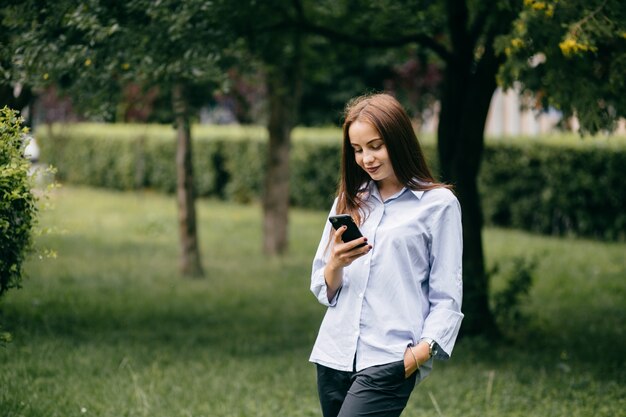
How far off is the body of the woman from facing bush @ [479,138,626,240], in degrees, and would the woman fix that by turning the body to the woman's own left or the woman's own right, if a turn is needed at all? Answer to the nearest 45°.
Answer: approximately 135° to the woman's own right

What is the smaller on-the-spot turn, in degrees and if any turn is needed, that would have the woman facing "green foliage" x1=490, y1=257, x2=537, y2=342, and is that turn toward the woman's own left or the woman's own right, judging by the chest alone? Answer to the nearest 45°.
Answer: approximately 135° to the woman's own right

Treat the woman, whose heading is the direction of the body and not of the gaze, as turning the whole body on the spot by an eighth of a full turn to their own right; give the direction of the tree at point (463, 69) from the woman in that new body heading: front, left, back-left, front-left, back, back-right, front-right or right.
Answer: right

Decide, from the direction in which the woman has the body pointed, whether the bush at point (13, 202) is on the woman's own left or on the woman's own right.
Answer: on the woman's own right

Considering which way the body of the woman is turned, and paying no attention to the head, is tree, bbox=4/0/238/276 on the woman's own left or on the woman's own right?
on the woman's own right

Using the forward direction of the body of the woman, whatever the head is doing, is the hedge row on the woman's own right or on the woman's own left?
on the woman's own right

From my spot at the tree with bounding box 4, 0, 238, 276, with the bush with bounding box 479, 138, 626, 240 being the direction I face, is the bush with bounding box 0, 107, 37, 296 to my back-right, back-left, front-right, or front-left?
back-right

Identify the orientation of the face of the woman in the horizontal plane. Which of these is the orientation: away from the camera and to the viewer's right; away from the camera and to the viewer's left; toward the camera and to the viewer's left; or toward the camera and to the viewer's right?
toward the camera and to the viewer's left

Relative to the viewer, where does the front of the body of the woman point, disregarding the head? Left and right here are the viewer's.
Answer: facing the viewer and to the left of the viewer
